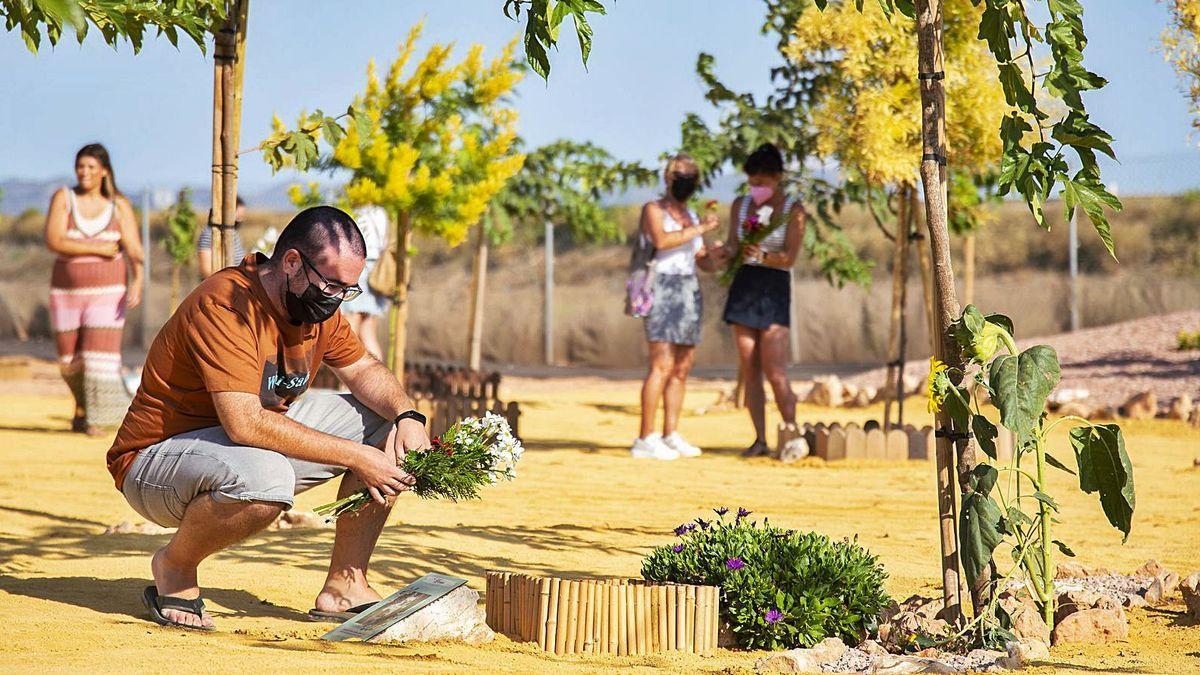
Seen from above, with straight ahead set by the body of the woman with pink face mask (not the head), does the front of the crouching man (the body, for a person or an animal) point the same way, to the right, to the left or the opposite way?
to the left

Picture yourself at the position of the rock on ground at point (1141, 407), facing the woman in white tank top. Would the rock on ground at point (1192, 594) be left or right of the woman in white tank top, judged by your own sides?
left

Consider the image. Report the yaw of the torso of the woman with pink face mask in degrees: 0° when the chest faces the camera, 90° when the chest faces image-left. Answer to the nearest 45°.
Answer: approximately 45°

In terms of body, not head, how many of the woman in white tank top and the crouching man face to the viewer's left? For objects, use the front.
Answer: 0

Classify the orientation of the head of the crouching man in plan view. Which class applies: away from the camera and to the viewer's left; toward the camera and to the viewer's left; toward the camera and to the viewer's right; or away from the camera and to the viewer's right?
toward the camera and to the viewer's right

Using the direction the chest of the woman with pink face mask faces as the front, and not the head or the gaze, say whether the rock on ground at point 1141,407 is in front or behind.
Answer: behind

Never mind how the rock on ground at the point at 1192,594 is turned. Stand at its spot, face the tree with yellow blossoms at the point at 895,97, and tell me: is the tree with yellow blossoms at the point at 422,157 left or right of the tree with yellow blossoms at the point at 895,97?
left

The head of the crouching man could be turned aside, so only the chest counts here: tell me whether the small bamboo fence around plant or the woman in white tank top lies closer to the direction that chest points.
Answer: the small bamboo fence around plant

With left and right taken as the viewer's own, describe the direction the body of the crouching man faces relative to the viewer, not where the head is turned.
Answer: facing the viewer and to the right of the viewer

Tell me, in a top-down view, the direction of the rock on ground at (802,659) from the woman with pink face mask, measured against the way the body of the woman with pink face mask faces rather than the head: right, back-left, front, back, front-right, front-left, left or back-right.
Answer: front-left

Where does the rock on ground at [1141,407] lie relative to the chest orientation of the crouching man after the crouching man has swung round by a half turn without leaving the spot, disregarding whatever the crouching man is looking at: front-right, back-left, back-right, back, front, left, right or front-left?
right

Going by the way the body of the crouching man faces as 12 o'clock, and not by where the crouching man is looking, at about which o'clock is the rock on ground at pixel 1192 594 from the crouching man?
The rock on ground is roughly at 11 o'clock from the crouching man.

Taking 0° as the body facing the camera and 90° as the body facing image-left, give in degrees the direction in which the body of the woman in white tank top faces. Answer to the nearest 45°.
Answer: approximately 315°

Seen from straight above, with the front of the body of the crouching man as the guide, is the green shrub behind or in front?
in front

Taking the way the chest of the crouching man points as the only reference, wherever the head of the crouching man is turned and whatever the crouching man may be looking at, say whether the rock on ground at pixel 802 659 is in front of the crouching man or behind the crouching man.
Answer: in front

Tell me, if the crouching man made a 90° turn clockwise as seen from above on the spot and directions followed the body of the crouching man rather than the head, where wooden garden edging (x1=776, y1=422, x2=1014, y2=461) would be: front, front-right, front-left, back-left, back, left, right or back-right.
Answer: back
